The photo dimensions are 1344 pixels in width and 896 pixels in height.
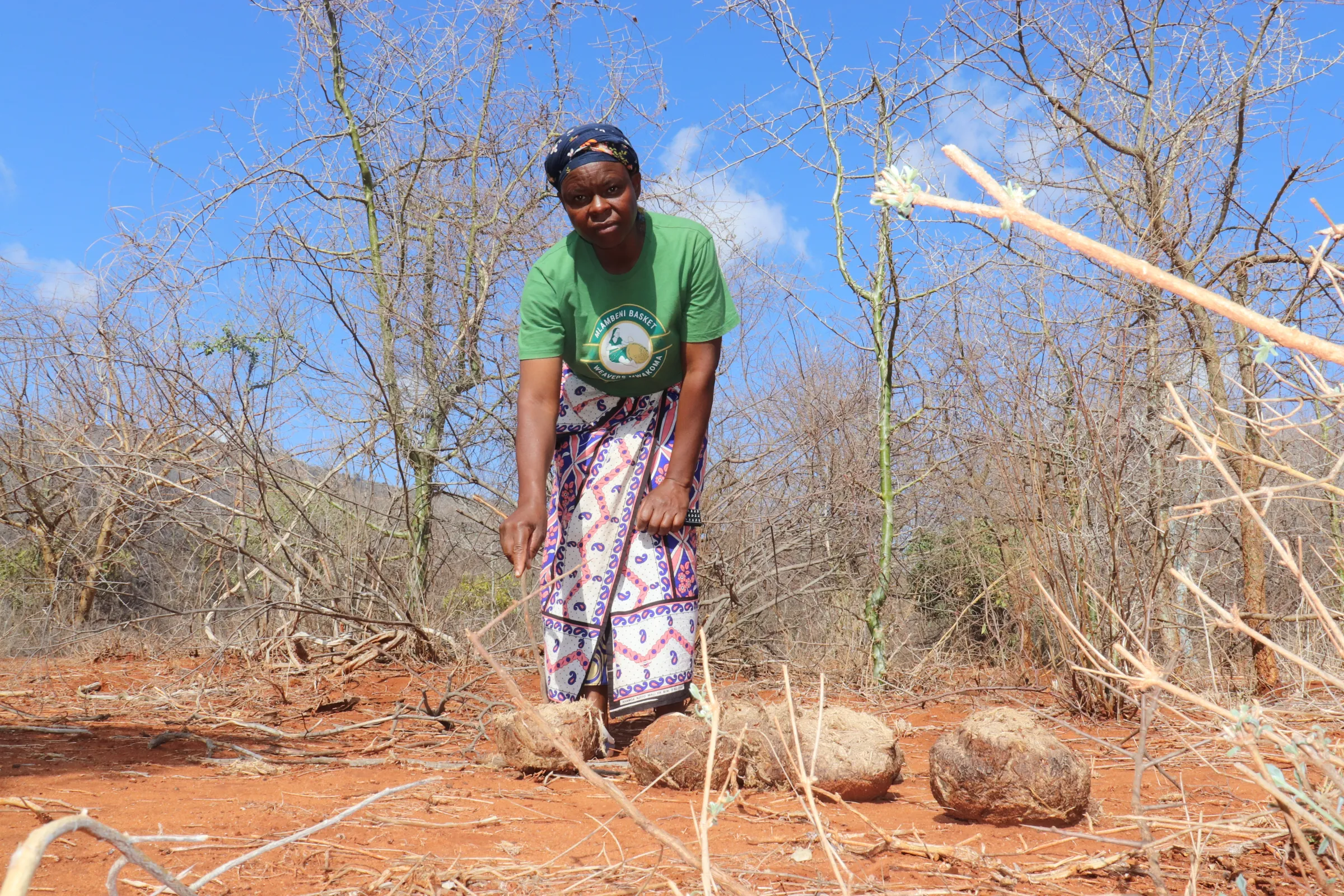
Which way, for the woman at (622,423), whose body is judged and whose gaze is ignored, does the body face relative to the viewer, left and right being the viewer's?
facing the viewer

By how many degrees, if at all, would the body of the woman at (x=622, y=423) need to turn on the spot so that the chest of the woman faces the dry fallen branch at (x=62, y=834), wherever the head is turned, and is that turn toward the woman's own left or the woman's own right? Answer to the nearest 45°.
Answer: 0° — they already face it

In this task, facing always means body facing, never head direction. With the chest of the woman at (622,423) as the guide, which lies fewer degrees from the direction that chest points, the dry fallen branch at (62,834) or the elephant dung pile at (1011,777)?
the dry fallen branch

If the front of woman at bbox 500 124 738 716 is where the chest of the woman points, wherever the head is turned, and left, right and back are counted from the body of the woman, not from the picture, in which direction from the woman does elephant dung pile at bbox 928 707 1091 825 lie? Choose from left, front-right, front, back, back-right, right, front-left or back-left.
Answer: front-left
